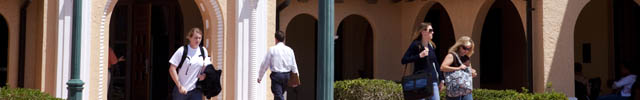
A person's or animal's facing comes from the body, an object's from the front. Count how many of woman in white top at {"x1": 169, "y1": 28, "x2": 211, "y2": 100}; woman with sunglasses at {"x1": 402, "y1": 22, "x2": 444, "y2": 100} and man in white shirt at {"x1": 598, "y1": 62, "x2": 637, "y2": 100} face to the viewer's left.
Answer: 1

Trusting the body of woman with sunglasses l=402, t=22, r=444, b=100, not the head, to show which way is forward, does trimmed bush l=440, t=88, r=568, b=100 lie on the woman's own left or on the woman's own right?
on the woman's own left

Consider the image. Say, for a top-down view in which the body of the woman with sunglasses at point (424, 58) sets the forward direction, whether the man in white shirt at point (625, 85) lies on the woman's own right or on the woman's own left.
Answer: on the woman's own left

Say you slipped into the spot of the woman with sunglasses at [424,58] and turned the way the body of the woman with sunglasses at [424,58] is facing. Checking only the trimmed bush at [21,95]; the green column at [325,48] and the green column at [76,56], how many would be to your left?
0

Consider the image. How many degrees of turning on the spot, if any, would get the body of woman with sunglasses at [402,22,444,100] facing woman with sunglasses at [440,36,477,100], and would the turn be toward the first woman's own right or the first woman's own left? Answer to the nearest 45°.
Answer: approximately 90° to the first woman's own left

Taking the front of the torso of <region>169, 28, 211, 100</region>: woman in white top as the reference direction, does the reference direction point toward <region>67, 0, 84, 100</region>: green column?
no

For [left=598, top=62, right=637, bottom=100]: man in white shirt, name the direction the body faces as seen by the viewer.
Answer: to the viewer's left

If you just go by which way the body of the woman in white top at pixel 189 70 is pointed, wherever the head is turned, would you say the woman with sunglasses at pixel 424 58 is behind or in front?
in front

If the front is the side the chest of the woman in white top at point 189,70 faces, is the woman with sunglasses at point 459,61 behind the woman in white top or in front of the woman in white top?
in front

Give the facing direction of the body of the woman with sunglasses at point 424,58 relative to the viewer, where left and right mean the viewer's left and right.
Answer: facing the viewer and to the right of the viewer
